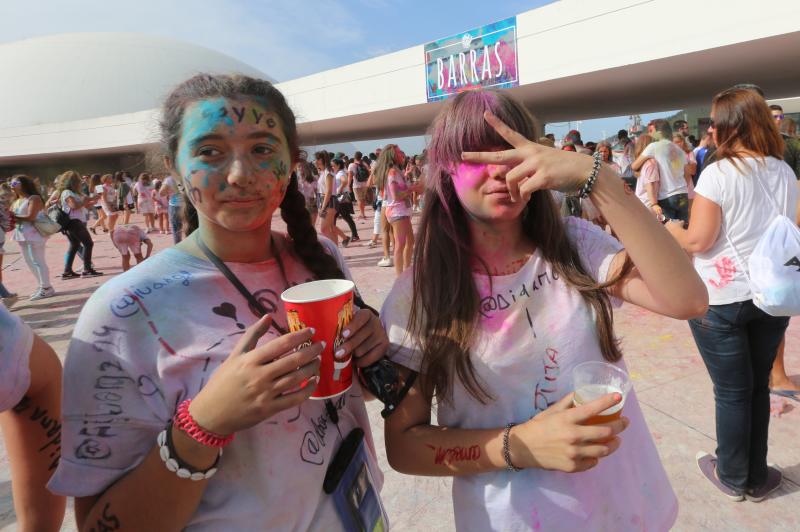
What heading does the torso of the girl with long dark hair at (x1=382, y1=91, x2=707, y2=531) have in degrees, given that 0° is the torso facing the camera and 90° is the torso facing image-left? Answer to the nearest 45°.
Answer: approximately 0°

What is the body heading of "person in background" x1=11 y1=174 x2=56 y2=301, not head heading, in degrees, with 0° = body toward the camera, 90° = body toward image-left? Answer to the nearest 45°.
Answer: approximately 45°

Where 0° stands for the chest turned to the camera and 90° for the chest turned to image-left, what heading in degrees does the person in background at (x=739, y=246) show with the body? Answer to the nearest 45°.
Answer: approximately 135°

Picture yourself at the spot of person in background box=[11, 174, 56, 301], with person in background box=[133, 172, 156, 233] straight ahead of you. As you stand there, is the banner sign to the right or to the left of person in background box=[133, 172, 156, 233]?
right

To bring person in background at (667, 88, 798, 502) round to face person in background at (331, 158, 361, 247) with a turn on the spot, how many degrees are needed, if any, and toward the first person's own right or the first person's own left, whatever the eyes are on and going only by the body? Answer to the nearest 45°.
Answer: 0° — they already face them
